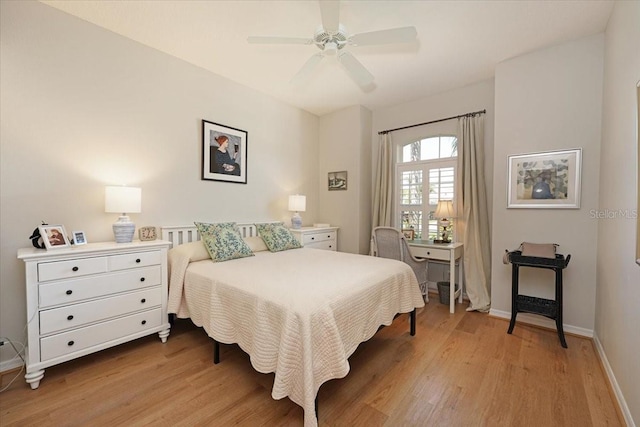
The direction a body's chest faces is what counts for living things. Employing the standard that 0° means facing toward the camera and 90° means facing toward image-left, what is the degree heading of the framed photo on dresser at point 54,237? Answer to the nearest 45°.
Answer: approximately 315°

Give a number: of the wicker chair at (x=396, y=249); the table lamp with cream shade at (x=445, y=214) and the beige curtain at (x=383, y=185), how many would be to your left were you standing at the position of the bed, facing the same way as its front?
3

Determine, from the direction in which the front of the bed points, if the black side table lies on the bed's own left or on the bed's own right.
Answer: on the bed's own left

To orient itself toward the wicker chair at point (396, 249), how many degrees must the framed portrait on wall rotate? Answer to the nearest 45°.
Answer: approximately 45° to its left

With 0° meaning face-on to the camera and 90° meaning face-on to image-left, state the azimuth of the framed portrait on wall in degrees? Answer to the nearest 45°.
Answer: approximately 315°
